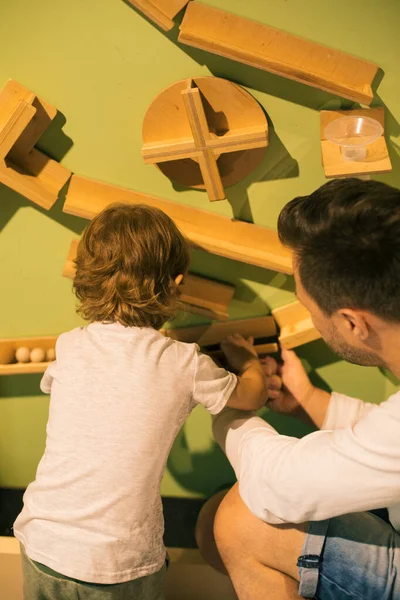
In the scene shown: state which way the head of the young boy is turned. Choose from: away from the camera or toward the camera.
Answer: away from the camera

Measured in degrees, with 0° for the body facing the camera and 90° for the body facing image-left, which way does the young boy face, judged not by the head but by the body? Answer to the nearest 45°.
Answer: approximately 180°

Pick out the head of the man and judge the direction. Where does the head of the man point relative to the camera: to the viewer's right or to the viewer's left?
to the viewer's left
